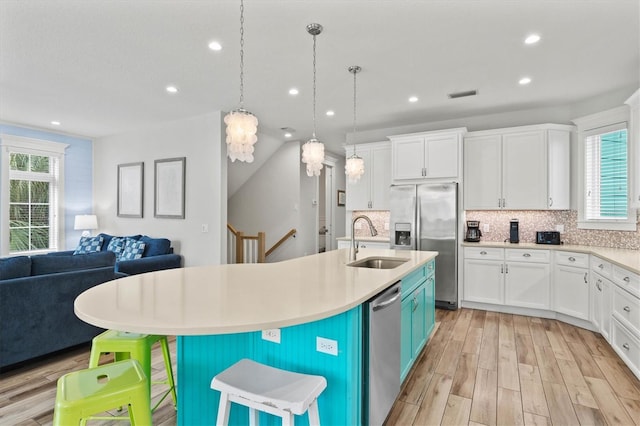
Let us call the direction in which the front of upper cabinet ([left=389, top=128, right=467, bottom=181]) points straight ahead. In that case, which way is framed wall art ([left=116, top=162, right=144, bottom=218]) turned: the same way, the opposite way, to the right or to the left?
the same way

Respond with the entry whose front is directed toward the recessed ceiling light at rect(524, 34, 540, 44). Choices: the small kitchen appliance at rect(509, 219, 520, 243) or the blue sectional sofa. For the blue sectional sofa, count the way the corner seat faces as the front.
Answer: the small kitchen appliance

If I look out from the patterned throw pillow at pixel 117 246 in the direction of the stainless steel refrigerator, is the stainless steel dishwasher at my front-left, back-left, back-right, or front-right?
front-right

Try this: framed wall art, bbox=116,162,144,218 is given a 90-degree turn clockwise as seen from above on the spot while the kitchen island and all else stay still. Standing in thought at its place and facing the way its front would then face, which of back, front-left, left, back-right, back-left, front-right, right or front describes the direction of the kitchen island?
back-left

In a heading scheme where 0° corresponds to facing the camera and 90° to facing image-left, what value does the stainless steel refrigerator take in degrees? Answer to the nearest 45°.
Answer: approximately 0°

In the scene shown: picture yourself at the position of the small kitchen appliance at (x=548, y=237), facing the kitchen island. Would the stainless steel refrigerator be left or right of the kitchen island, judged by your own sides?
right

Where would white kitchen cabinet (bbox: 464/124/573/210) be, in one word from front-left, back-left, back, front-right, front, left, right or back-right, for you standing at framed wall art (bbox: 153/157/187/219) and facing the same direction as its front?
left

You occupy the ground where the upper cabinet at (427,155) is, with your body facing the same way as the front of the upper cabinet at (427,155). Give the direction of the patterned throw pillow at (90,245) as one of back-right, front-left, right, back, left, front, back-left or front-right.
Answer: right

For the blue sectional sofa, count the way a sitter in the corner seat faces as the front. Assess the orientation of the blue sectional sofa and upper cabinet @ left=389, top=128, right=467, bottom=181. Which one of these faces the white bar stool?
the upper cabinet

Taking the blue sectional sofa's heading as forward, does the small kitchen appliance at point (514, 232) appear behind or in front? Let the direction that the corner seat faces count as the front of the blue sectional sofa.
behind

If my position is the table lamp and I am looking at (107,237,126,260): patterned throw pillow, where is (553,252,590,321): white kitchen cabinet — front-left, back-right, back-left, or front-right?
front-left

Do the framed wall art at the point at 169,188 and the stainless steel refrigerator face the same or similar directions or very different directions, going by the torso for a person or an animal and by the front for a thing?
same or similar directions

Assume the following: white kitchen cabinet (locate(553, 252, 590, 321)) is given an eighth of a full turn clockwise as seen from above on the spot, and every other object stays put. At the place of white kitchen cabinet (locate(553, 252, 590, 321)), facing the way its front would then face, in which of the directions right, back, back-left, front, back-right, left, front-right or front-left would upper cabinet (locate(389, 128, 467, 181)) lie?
front

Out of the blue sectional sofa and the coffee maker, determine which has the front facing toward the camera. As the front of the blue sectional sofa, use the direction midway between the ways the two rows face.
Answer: the coffee maker

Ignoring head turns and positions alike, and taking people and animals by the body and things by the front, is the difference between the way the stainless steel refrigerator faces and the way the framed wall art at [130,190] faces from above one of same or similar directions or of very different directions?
same or similar directions

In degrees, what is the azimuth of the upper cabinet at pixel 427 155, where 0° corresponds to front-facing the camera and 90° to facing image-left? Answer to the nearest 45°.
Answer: approximately 0°

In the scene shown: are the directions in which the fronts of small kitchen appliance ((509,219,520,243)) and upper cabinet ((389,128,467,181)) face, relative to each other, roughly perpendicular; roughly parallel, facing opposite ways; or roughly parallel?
roughly parallel

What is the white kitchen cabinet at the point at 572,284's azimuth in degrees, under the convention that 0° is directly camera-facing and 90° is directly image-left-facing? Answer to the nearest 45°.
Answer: approximately 45°

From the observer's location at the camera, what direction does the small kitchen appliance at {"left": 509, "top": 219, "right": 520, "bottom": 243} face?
facing the viewer
